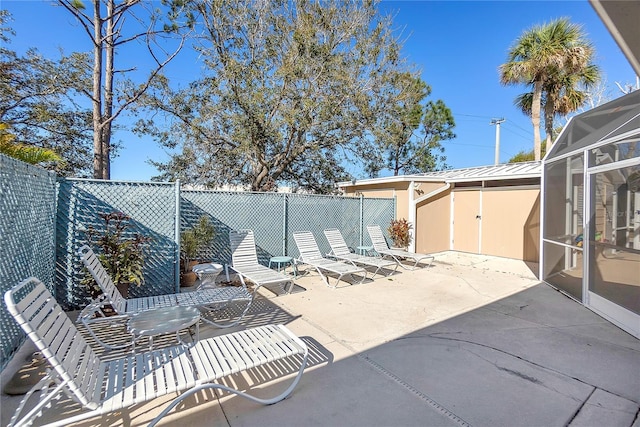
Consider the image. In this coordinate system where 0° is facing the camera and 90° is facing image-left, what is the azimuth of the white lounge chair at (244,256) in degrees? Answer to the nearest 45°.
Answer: approximately 315°

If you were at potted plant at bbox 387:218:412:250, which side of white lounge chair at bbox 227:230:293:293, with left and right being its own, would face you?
left

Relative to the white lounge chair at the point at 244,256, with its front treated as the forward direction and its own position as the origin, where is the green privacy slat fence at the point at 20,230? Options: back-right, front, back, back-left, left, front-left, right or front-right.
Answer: right

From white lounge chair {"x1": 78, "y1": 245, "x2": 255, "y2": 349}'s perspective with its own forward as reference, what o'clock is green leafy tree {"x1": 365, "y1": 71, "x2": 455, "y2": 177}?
The green leafy tree is roughly at 11 o'clock from the white lounge chair.

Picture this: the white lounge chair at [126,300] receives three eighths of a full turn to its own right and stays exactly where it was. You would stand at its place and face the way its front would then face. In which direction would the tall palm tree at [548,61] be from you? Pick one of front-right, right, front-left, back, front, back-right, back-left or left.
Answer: back-left

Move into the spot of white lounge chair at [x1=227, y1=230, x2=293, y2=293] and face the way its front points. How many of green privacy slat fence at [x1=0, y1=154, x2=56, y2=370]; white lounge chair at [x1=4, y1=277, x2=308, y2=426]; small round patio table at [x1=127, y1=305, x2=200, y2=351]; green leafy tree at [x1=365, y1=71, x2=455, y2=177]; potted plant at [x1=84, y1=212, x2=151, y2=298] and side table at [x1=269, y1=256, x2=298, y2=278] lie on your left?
2

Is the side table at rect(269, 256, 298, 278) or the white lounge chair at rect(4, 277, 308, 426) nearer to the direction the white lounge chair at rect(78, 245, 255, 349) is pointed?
the side table

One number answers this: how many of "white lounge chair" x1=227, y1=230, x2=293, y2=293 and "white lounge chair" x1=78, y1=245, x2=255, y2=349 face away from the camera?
0

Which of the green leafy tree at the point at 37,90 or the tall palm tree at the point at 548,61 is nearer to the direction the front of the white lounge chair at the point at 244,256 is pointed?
the tall palm tree

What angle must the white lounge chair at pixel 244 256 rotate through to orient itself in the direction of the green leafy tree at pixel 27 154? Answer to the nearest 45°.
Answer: approximately 90° to its right

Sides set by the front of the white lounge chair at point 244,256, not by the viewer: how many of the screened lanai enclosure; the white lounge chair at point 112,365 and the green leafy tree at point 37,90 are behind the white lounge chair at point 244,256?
1

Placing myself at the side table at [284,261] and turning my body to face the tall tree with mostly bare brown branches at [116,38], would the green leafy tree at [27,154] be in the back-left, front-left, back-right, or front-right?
front-left

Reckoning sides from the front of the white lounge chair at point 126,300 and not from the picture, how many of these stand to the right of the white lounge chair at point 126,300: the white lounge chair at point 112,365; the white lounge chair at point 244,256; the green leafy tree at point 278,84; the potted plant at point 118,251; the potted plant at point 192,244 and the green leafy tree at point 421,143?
1

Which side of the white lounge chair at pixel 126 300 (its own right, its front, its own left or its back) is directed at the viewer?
right

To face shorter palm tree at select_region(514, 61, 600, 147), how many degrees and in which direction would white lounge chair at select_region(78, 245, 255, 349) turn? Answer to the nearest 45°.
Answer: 0° — it already faces it

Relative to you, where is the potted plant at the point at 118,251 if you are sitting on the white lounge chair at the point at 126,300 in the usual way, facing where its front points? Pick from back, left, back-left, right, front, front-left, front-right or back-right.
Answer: left

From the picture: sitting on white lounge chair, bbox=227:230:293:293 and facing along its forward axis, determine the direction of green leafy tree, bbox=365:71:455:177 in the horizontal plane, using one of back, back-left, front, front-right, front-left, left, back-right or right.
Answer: left

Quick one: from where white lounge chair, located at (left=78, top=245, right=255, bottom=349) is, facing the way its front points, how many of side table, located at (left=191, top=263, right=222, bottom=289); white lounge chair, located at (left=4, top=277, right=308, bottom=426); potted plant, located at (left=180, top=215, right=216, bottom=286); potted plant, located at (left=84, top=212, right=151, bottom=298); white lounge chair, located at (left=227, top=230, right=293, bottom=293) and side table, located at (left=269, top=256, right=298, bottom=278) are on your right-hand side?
1

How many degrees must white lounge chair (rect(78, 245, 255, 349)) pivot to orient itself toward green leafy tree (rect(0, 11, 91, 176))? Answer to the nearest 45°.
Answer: approximately 135° to its left

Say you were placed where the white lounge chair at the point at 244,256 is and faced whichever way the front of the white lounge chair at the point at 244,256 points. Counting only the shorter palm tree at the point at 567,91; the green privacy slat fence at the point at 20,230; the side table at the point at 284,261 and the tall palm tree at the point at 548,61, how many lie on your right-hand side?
1
